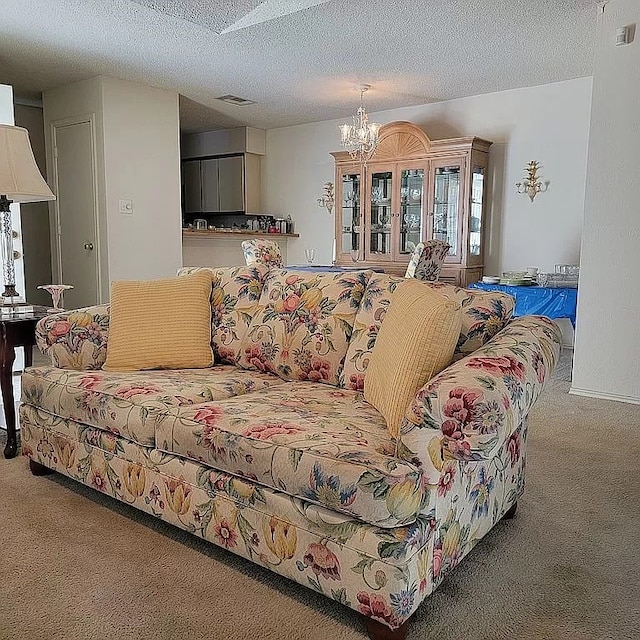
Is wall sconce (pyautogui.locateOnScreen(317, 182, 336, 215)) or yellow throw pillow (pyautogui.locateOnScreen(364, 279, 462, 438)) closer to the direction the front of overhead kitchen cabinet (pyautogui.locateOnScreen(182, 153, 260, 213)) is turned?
the yellow throw pillow

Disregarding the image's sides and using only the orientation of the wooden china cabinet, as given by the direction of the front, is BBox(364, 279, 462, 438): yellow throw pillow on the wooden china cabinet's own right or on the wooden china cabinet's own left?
on the wooden china cabinet's own left

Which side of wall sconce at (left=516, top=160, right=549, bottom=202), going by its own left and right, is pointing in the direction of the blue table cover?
front

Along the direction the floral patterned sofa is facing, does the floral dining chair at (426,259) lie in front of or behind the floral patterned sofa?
behind

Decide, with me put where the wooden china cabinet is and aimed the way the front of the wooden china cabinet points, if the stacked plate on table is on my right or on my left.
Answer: on my left

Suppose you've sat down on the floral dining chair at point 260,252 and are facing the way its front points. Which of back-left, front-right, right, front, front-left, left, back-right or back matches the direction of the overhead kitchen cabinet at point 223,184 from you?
back-left

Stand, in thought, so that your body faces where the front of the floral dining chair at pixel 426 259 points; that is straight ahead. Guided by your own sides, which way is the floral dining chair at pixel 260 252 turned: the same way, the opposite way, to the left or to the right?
the opposite way

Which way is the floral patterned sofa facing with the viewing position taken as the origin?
facing the viewer and to the left of the viewer

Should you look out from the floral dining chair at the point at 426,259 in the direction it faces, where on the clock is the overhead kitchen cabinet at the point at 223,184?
The overhead kitchen cabinet is roughly at 12 o'clock from the floral dining chair.

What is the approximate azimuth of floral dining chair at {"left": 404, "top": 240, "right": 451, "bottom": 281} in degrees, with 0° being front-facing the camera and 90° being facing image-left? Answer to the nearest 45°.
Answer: approximately 135°

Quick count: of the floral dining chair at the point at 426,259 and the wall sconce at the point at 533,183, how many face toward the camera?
1

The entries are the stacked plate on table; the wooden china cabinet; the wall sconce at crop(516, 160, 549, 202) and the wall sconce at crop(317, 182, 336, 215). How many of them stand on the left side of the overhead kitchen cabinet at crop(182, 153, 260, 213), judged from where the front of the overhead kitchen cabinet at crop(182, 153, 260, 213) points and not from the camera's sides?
4

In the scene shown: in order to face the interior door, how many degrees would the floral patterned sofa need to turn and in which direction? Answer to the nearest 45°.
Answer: approximately 90° to its right

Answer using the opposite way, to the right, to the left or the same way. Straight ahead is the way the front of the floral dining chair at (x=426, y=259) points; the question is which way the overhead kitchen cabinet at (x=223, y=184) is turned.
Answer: to the left
